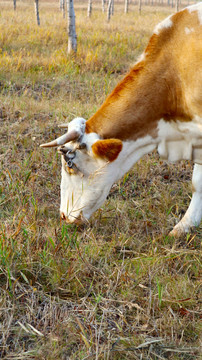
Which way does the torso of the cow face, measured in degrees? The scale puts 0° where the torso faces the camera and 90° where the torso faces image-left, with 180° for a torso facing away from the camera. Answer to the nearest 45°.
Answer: approximately 90°
